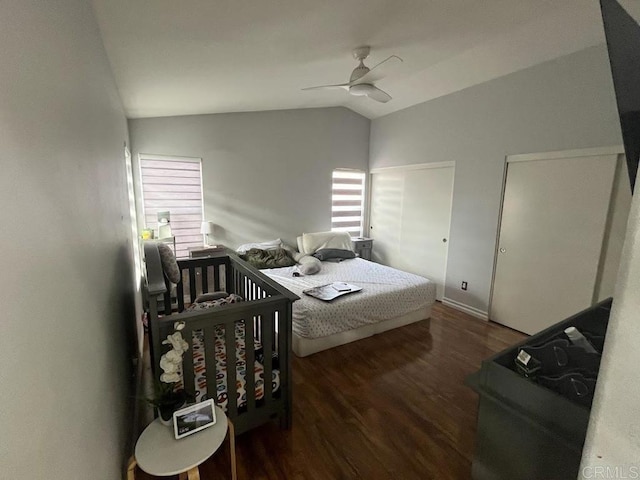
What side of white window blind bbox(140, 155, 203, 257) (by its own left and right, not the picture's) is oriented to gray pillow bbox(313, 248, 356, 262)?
left

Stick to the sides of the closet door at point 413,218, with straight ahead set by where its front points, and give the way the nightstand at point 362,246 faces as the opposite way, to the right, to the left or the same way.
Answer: to the left

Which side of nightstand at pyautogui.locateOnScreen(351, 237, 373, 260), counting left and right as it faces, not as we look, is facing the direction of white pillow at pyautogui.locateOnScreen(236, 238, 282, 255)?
right

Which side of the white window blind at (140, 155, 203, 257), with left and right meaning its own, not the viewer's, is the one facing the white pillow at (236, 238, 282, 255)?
left

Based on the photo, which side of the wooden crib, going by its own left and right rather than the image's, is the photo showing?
right

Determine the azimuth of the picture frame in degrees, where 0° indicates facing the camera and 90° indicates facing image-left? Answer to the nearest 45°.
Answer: approximately 315°

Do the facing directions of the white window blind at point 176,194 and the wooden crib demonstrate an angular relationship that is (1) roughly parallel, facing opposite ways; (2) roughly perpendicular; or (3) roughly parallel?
roughly perpendicular

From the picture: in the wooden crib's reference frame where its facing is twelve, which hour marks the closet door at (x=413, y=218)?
The closet door is roughly at 11 o'clock from the wooden crib.

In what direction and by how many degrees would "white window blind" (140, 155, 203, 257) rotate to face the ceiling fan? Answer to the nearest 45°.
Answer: approximately 45° to its left

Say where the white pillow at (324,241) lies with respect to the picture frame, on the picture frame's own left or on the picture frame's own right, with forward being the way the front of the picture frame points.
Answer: on the picture frame's own left

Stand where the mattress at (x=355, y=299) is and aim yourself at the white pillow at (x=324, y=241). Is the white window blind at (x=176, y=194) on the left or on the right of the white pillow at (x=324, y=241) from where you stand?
left

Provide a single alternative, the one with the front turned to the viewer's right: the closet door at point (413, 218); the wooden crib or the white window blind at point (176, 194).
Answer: the wooden crib

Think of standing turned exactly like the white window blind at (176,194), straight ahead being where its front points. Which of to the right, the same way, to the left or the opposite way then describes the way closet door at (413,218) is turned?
to the right

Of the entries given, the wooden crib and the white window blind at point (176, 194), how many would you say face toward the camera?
1

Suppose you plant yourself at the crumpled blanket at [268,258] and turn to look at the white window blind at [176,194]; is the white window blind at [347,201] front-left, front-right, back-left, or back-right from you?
back-right
